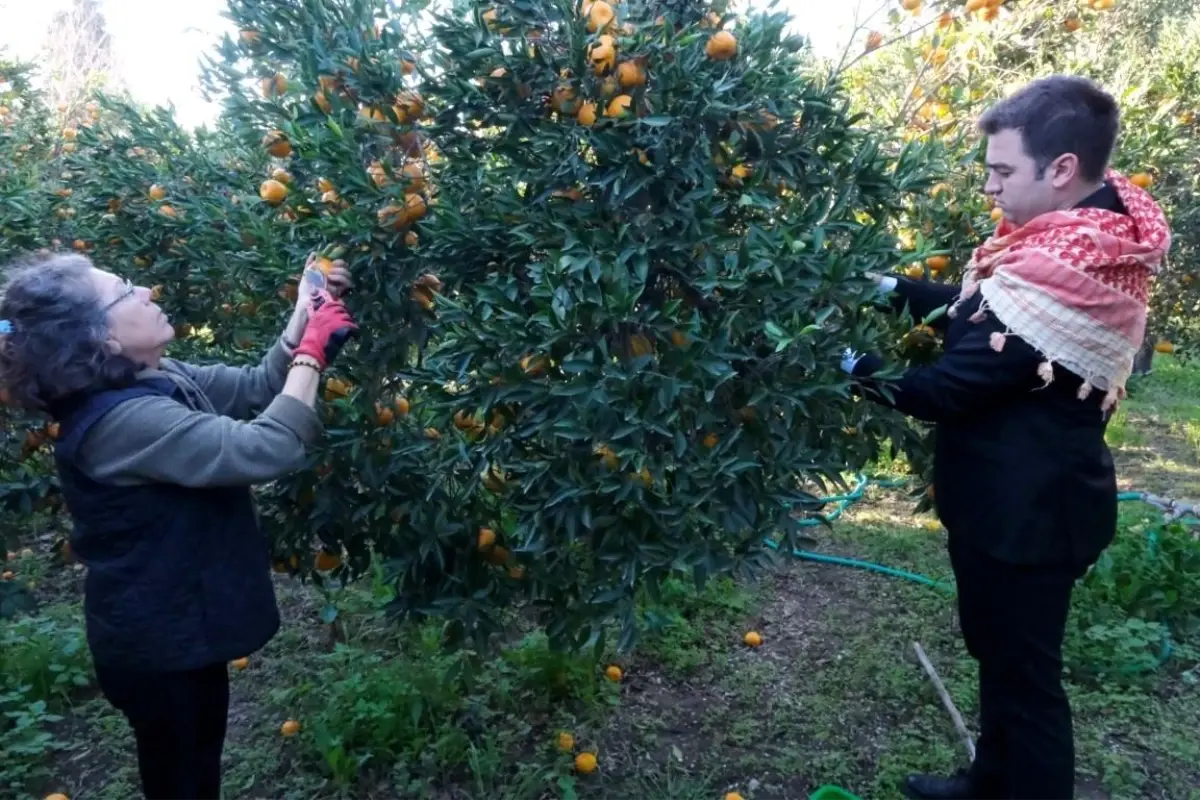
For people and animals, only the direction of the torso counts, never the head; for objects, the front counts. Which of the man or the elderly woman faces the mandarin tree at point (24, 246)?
the man

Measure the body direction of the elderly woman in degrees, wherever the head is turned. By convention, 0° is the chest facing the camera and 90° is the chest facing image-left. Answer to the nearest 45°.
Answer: approximately 270°

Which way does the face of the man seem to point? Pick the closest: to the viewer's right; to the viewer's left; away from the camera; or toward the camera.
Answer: to the viewer's left

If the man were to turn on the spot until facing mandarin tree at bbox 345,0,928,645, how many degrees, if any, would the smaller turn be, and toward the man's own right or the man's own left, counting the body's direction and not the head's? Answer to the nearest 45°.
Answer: approximately 45° to the man's own left

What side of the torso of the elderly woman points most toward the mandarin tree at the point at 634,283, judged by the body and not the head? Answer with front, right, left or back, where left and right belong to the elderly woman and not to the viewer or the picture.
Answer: front

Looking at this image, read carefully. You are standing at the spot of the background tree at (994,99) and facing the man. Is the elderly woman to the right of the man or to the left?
right

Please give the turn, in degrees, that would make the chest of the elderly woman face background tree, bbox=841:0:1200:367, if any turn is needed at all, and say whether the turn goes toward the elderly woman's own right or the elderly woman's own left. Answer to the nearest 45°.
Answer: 0° — they already face it

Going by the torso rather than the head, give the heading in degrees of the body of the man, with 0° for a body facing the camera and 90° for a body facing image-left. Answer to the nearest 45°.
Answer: approximately 90°

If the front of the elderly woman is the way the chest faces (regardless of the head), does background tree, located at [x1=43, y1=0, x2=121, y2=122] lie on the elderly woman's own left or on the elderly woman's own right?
on the elderly woman's own left

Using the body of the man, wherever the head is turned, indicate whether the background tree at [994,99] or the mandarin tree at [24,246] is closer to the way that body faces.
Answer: the mandarin tree
